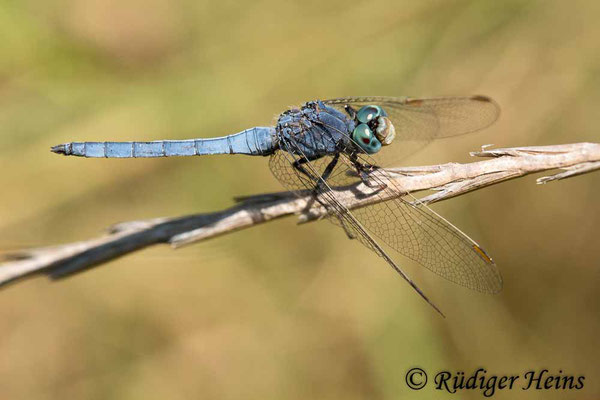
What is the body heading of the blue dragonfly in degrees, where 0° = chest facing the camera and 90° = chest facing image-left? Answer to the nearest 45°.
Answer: approximately 270°
